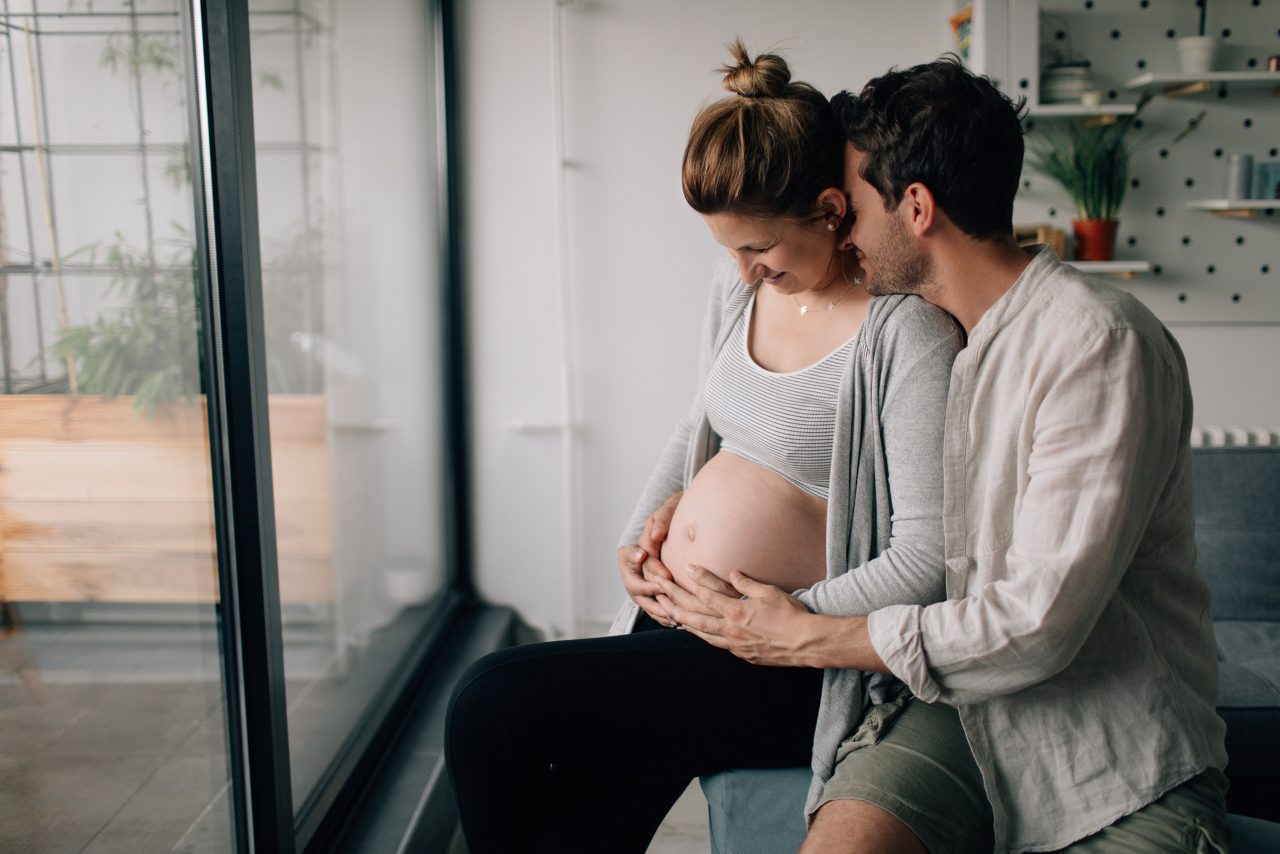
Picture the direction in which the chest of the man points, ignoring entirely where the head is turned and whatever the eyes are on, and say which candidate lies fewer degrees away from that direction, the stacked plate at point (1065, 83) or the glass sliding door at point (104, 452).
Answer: the glass sliding door

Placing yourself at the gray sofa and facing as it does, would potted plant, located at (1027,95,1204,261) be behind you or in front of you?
behind

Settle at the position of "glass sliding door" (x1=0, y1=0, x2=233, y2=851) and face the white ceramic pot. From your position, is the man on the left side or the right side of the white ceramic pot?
right

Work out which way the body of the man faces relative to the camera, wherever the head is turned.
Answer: to the viewer's left

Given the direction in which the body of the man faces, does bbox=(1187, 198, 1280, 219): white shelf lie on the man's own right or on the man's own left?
on the man's own right

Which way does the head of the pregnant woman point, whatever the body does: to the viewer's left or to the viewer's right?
to the viewer's left

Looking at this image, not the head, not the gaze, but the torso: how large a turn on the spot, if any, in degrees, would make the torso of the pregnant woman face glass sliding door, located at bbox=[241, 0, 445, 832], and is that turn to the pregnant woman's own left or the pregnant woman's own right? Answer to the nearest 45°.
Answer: approximately 90° to the pregnant woman's own right

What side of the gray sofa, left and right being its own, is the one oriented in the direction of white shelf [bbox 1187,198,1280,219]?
back

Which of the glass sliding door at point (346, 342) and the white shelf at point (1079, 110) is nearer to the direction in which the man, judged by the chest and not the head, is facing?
the glass sliding door

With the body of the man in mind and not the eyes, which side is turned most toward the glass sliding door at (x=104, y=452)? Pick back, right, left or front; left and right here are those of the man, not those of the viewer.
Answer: front
